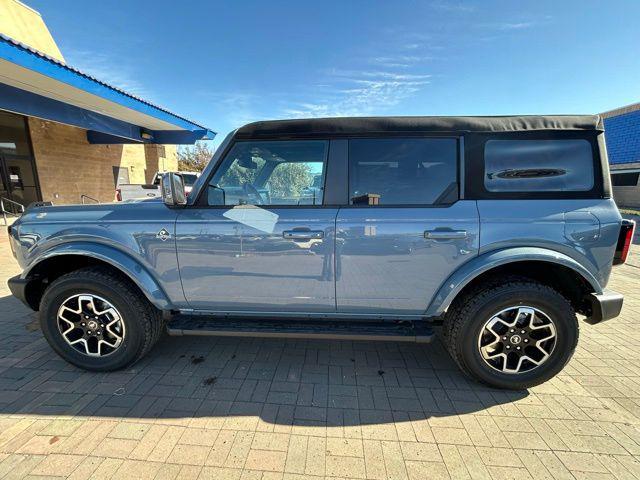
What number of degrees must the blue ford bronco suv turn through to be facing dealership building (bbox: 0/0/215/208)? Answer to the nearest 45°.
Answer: approximately 45° to its right

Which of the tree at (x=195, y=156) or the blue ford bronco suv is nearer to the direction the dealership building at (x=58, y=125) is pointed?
the blue ford bronco suv

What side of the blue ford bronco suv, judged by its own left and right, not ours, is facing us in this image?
left

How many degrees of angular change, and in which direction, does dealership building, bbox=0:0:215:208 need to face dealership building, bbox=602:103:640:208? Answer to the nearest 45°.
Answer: approximately 45° to its left

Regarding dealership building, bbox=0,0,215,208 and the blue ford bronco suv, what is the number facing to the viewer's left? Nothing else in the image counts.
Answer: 1

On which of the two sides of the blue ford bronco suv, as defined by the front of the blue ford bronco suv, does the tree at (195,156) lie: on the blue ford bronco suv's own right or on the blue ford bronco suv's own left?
on the blue ford bronco suv's own right

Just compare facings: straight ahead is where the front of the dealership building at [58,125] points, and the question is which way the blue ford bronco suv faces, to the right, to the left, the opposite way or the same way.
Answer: the opposite way

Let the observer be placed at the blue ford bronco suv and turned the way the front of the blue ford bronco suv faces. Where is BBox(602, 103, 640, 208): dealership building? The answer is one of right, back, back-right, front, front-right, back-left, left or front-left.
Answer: back-right

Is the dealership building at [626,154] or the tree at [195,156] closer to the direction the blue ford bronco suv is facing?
the tree

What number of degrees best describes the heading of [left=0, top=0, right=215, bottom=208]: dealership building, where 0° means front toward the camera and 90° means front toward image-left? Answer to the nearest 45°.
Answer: approximately 315°

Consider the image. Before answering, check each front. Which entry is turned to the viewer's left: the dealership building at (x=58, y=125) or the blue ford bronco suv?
the blue ford bronco suv

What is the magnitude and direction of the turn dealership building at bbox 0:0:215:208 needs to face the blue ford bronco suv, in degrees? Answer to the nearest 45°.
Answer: approximately 45° to its right

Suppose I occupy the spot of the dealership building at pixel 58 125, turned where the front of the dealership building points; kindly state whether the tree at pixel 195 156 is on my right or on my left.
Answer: on my left
